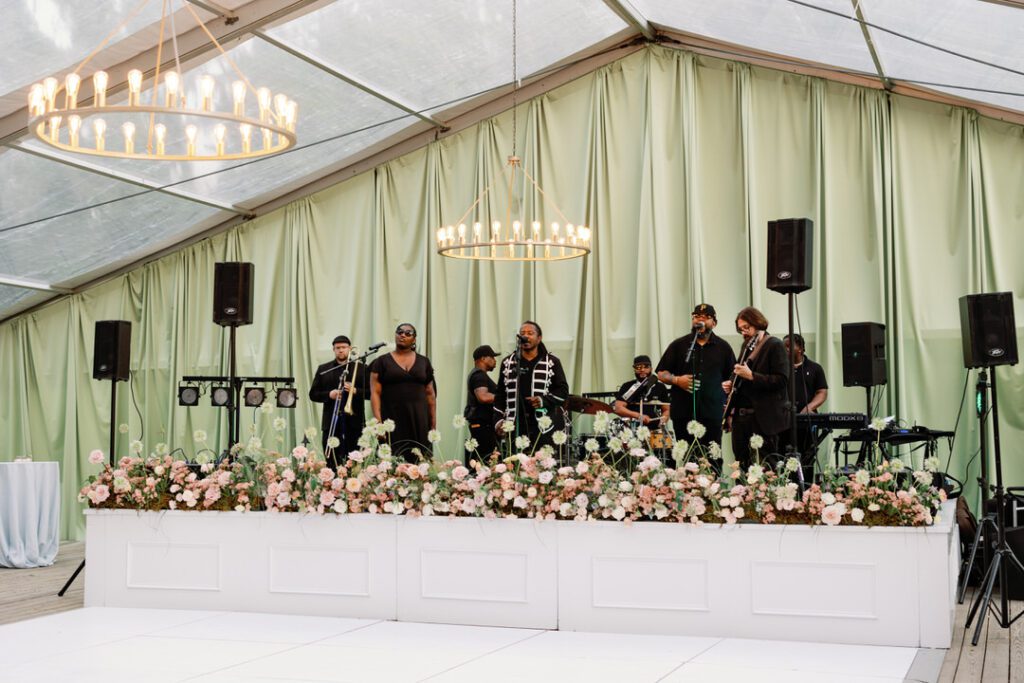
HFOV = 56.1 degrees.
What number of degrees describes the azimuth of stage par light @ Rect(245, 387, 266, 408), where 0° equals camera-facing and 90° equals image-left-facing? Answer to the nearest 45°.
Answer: approximately 0°

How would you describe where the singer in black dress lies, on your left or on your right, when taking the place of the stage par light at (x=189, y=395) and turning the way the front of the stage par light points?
on your left

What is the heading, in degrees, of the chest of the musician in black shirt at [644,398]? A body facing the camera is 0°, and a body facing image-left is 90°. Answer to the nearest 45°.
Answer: approximately 0°

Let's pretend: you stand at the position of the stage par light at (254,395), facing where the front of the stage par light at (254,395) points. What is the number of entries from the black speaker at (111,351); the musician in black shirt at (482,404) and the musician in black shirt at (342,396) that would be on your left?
2

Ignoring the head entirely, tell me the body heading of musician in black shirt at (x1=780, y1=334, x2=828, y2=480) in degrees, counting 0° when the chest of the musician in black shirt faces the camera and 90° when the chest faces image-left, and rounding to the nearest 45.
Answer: approximately 45°

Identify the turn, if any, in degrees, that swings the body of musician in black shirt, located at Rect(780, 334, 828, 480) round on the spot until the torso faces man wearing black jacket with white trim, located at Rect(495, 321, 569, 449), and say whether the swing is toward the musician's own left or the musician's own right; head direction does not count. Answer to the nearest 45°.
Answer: approximately 45° to the musician's own right

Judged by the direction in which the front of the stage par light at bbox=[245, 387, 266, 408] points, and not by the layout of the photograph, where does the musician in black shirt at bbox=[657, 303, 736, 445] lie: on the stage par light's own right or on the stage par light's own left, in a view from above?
on the stage par light's own left
